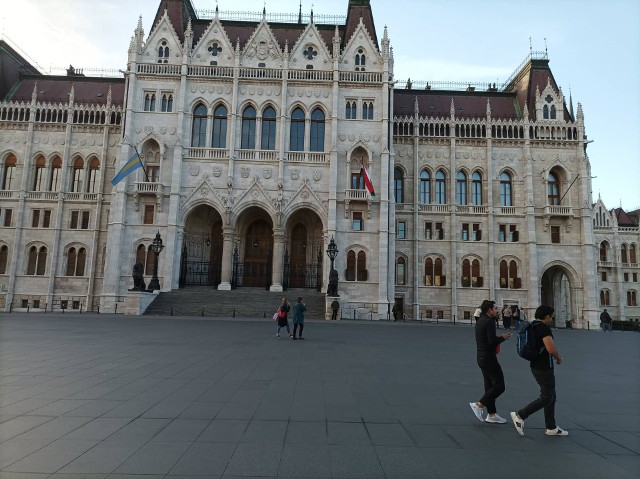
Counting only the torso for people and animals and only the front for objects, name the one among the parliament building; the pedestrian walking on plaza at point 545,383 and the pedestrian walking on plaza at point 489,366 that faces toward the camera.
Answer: the parliament building

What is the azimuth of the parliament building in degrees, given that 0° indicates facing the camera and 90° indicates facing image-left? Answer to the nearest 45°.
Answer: approximately 0°

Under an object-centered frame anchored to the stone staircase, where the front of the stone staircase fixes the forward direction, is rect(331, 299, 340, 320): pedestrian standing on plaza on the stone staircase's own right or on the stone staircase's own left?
on the stone staircase's own left

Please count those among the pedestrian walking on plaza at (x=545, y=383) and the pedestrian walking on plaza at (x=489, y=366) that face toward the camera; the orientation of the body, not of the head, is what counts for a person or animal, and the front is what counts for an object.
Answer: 0

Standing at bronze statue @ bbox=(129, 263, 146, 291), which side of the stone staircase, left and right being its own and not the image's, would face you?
right

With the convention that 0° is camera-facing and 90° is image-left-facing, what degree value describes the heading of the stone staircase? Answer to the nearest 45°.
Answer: approximately 0°
